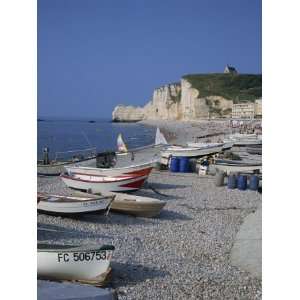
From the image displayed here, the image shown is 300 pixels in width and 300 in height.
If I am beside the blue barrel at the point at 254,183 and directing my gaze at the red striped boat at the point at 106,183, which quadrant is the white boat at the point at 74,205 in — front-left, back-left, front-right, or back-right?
front-left

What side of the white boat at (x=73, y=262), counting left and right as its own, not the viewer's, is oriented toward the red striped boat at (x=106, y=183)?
left

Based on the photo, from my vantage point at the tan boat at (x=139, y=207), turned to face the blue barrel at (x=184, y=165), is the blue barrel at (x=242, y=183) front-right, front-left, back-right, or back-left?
front-right

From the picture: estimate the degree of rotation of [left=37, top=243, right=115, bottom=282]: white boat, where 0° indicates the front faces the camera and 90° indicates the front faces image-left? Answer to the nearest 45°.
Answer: approximately 270°
